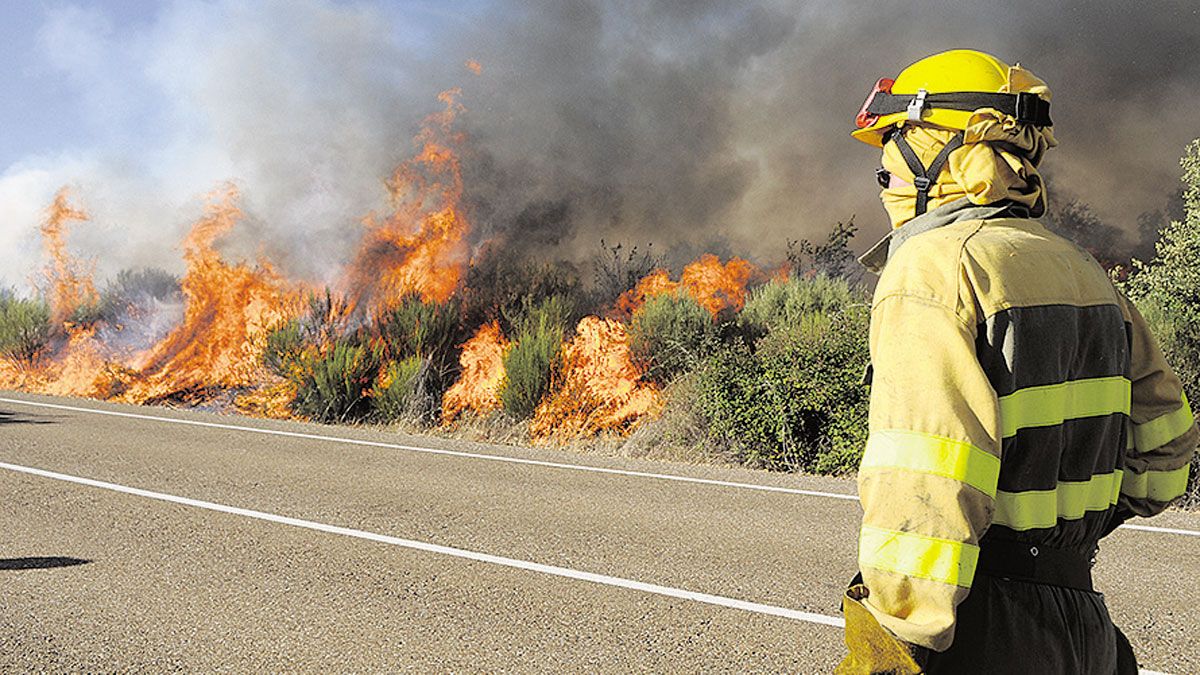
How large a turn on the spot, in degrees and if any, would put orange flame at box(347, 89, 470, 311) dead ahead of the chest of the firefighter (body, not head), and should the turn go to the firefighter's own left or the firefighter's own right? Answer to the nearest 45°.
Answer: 0° — they already face it

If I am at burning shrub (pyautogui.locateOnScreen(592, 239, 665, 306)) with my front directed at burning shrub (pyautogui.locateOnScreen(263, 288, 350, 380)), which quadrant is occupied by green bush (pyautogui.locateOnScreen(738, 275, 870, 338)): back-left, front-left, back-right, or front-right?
back-left

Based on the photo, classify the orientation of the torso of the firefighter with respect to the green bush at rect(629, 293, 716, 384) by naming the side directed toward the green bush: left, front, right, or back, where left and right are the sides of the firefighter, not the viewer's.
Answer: front

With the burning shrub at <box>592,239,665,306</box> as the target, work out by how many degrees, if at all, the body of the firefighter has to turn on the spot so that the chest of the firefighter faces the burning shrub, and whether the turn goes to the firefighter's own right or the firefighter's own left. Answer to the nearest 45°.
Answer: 0° — they already face it

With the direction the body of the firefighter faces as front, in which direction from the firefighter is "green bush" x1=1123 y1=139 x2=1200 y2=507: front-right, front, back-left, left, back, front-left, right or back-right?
front-right

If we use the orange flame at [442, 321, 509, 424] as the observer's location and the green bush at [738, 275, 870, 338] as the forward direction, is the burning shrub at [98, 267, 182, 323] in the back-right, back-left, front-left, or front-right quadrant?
back-left

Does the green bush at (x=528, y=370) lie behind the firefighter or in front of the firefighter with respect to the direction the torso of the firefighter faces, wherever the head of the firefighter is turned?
in front

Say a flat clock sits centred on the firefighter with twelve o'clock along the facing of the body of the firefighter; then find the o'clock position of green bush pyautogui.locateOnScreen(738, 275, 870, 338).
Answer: The green bush is roughly at 1 o'clock from the firefighter.

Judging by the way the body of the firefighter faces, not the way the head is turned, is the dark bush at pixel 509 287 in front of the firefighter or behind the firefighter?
in front

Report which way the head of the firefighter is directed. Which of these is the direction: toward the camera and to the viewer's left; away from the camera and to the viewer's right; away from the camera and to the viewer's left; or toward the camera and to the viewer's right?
away from the camera and to the viewer's left

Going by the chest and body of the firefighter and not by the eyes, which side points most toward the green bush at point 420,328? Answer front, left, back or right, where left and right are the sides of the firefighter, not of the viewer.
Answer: front

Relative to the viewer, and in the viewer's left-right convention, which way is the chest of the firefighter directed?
facing away from the viewer and to the left of the viewer

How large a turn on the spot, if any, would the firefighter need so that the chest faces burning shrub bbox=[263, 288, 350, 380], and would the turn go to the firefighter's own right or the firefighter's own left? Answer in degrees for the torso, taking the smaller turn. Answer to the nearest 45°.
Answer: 0° — they already face it
